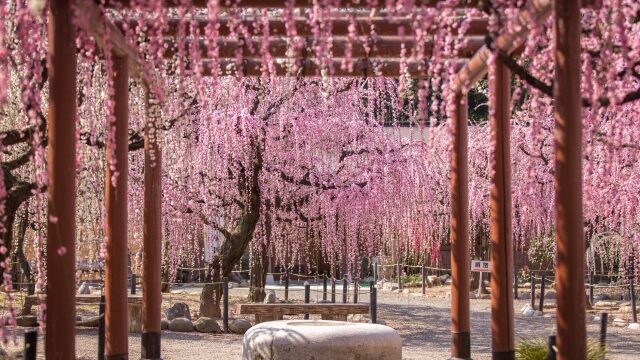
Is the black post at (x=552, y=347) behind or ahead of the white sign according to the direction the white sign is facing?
ahead

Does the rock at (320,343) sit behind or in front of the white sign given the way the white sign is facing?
in front

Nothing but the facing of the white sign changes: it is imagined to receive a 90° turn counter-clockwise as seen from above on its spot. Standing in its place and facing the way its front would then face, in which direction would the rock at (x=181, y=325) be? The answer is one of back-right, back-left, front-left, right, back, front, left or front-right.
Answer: back

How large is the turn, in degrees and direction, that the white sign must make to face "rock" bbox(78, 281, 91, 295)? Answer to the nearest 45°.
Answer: approximately 135° to its right

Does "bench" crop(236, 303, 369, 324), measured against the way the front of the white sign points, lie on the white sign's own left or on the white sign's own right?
on the white sign's own right

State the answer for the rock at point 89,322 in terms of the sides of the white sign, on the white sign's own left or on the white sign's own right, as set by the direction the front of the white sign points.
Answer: on the white sign's own right

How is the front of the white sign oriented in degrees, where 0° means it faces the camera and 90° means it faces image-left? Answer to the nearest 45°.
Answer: approximately 0°

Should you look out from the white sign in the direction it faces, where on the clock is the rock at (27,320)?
The rock is roughly at 1 o'clock from the white sign.

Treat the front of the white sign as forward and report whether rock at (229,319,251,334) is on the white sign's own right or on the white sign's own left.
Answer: on the white sign's own right

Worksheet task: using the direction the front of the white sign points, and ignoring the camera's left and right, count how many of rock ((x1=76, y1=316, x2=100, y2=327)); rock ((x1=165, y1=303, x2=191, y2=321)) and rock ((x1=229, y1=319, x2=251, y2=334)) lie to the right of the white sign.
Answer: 3

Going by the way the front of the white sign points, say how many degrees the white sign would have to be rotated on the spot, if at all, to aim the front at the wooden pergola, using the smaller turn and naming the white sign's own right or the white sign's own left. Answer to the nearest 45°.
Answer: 0° — it already faces it
